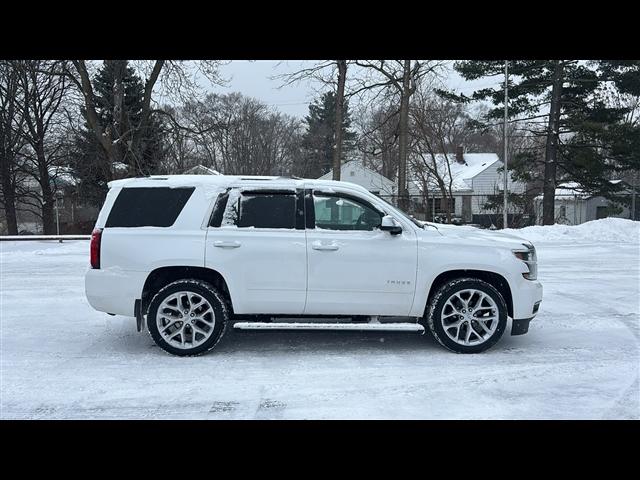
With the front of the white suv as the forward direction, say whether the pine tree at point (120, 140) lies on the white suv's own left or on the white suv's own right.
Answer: on the white suv's own left

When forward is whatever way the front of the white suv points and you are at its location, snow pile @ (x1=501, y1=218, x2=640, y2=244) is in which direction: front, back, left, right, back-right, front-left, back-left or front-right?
front-left

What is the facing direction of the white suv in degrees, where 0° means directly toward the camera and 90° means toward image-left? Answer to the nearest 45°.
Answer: approximately 270°

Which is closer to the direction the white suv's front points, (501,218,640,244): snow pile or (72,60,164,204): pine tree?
the snow pile

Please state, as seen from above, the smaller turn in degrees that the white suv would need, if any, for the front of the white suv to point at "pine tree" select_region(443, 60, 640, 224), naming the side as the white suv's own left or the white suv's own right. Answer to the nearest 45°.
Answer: approximately 45° to the white suv's own left

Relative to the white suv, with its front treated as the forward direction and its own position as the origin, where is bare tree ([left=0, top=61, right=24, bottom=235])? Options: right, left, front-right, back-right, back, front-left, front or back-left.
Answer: back-left
